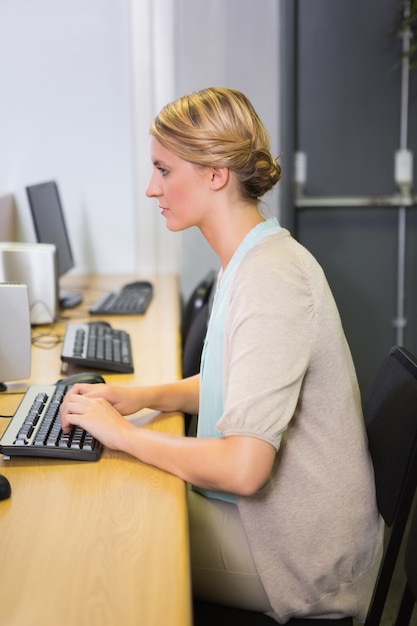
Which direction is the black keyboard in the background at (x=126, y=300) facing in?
to the viewer's right

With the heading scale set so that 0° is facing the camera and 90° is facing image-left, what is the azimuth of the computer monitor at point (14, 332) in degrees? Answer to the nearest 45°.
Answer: approximately 270°

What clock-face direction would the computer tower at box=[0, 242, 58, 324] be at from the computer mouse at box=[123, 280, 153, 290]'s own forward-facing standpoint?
The computer tower is roughly at 10 o'clock from the computer mouse.

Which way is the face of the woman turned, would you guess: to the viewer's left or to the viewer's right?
to the viewer's left

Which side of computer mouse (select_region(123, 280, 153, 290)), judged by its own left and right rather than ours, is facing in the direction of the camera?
left

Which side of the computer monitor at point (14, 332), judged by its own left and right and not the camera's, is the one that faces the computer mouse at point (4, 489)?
right

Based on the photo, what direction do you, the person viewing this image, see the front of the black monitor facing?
facing the viewer and to the right of the viewer

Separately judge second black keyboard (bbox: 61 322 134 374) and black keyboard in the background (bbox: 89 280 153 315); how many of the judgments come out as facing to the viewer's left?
0

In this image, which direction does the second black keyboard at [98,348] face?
to the viewer's right

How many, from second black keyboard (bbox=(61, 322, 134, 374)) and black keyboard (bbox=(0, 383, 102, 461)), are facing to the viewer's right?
2

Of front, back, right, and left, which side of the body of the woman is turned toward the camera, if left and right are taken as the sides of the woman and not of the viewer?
left

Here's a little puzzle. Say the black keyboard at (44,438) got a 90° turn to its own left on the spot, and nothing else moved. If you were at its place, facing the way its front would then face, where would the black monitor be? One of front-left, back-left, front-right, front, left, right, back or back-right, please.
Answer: front

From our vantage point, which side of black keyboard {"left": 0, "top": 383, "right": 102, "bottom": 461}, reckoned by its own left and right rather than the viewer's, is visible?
right
